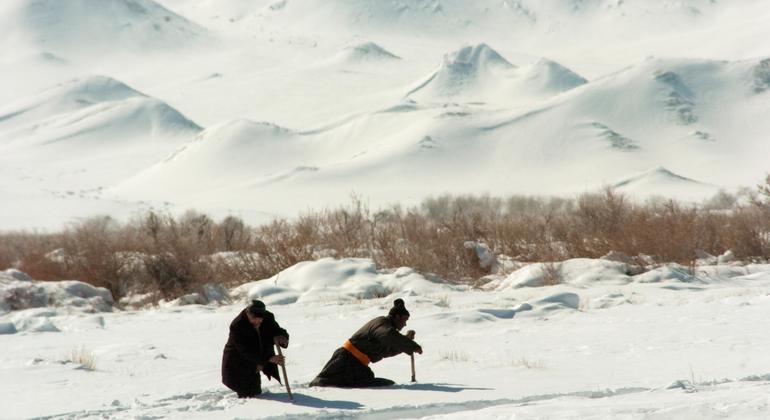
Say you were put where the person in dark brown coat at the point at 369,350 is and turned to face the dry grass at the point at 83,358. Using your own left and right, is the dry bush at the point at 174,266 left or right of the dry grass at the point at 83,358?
right

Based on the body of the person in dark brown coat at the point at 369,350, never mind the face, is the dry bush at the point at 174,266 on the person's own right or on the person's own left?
on the person's own left

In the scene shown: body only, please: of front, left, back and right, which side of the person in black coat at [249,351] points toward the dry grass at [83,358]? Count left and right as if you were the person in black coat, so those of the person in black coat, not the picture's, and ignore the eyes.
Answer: back

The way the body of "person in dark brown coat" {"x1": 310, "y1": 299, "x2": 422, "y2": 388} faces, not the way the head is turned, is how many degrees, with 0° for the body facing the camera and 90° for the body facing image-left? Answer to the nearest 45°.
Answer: approximately 270°

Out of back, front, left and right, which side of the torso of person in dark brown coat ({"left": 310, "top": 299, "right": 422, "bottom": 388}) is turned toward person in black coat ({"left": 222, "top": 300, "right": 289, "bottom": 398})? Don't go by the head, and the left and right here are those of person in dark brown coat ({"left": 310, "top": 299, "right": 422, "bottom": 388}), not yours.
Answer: back

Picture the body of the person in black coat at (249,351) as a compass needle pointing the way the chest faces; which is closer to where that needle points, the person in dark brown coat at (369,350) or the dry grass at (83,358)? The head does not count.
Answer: the person in dark brown coat

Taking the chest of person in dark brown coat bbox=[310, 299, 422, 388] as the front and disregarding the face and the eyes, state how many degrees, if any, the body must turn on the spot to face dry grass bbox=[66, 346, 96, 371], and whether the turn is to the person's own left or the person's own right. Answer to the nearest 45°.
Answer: approximately 135° to the person's own left

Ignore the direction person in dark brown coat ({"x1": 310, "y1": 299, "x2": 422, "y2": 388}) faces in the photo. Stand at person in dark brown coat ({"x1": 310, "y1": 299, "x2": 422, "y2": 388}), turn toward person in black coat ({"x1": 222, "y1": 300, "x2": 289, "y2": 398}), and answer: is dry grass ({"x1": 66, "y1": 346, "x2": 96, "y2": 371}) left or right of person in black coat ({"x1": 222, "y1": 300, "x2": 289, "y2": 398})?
right

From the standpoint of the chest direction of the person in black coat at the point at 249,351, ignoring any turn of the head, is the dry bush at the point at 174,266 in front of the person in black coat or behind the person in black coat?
behind
